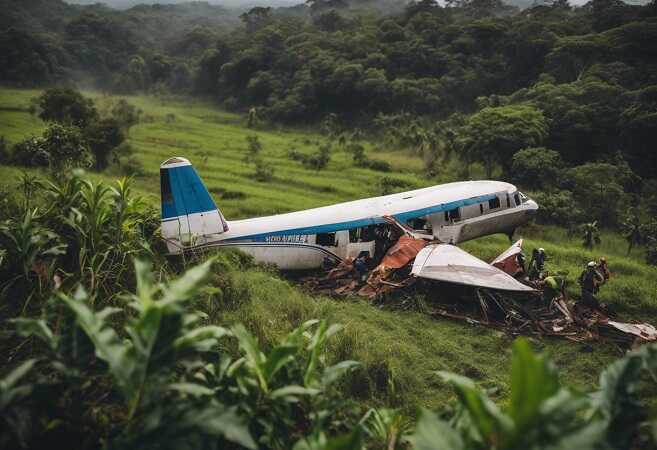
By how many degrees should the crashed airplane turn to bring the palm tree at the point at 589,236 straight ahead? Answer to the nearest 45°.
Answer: approximately 45° to its left

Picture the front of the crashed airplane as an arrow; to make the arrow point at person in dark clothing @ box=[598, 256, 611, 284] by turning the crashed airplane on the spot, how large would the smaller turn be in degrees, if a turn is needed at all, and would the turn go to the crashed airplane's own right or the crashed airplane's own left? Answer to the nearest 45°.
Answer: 0° — it already faces them

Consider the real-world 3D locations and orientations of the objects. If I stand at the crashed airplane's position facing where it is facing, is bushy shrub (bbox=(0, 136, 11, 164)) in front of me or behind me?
behind

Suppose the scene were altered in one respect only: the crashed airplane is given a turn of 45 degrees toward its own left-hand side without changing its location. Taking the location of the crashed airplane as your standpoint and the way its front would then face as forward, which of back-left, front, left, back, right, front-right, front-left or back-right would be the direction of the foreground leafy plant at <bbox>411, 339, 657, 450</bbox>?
back-right

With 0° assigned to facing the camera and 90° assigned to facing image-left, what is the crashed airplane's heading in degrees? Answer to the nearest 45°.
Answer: approximately 270°

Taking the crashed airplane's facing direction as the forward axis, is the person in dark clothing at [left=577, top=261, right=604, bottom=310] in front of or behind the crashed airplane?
in front

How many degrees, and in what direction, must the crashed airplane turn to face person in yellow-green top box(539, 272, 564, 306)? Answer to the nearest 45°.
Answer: approximately 45° to its right

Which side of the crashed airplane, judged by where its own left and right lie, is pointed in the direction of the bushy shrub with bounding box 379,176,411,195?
left

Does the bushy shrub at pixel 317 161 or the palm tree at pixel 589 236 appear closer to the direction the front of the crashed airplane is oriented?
the palm tree

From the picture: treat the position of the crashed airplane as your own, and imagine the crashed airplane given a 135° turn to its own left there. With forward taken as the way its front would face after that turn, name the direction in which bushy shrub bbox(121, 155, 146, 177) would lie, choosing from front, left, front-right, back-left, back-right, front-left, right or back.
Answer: front

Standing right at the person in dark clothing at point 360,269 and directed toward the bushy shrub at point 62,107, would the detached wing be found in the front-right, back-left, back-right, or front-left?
back-right

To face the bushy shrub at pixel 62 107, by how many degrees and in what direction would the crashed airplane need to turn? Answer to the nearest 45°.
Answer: approximately 135° to its left
